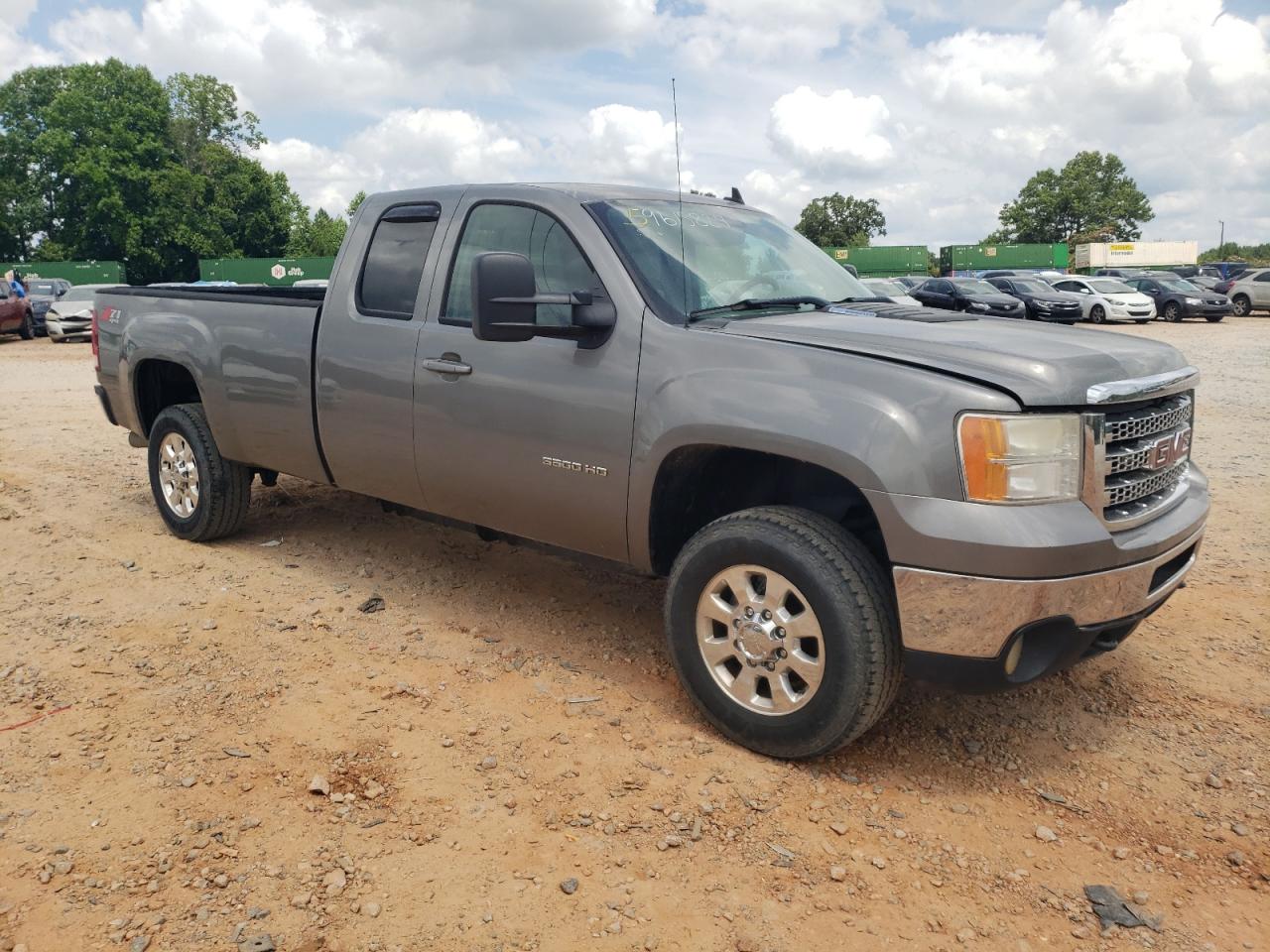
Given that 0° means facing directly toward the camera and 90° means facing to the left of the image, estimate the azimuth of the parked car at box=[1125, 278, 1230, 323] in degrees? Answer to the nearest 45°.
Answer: approximately 315°

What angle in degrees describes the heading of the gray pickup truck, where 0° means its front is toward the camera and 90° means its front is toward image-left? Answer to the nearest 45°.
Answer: approximately 315°

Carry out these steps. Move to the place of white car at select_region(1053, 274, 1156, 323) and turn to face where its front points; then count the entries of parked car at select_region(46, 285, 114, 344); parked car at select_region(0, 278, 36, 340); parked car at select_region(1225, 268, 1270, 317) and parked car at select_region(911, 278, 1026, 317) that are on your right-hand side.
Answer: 3

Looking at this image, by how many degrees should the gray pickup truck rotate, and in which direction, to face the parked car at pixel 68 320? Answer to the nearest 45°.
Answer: approximately 180°

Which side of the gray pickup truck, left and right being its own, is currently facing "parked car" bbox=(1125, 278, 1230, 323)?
left

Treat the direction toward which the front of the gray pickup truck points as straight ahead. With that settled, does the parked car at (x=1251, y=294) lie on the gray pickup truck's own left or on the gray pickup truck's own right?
on the gray pickup truck's own left

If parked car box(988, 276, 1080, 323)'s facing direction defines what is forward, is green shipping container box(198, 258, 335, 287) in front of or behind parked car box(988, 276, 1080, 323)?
behind

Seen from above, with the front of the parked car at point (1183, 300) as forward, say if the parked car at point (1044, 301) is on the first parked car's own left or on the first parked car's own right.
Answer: on the first parked car's own right

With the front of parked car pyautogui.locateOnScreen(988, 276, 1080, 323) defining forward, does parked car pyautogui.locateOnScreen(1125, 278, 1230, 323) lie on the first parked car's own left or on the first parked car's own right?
on the first parked car's own left

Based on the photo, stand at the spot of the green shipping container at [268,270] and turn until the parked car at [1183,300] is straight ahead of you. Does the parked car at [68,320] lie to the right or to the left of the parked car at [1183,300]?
right
